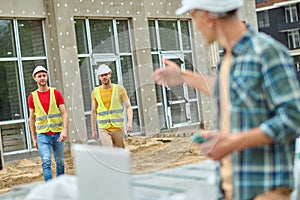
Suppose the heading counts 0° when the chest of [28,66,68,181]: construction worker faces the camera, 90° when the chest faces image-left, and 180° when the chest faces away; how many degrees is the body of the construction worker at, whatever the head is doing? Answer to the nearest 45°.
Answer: approximately 0°

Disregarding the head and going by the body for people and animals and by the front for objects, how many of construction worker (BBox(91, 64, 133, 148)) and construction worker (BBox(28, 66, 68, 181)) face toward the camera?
2

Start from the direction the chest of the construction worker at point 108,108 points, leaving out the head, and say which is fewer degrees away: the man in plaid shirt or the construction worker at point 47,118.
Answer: the man in plaid shirt

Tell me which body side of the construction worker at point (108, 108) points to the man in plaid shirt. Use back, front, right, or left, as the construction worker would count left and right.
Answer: front

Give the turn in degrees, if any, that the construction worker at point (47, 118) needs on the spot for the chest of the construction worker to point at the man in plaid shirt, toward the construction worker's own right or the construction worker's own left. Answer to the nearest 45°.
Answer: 0° — they already face them
